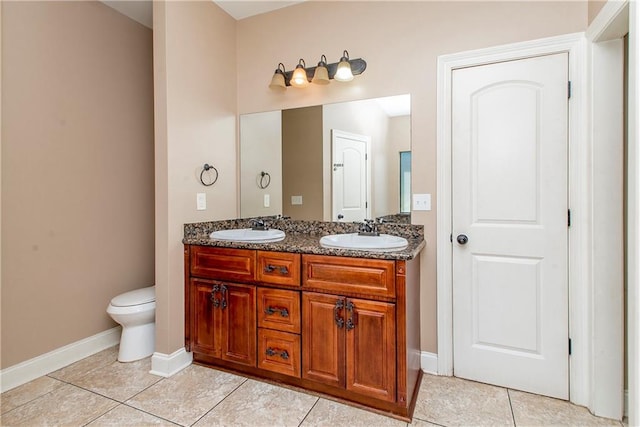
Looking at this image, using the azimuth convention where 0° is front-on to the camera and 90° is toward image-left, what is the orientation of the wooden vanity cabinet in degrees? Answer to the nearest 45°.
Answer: approximately 45°

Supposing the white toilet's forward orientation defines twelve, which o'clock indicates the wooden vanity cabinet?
The wooden vanity cabinet is roughly at 9 o'clock from the white toilet.

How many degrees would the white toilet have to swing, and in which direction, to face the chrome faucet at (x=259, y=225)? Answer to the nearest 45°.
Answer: approximately 135° to its left

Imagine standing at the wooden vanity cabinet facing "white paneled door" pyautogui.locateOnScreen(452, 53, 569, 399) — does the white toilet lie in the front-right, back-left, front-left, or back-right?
back-left

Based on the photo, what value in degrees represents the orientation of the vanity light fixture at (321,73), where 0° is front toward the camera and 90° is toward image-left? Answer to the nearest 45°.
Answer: approximately 45°

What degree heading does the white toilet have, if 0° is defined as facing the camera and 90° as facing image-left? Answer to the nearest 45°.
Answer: approximately 45°
